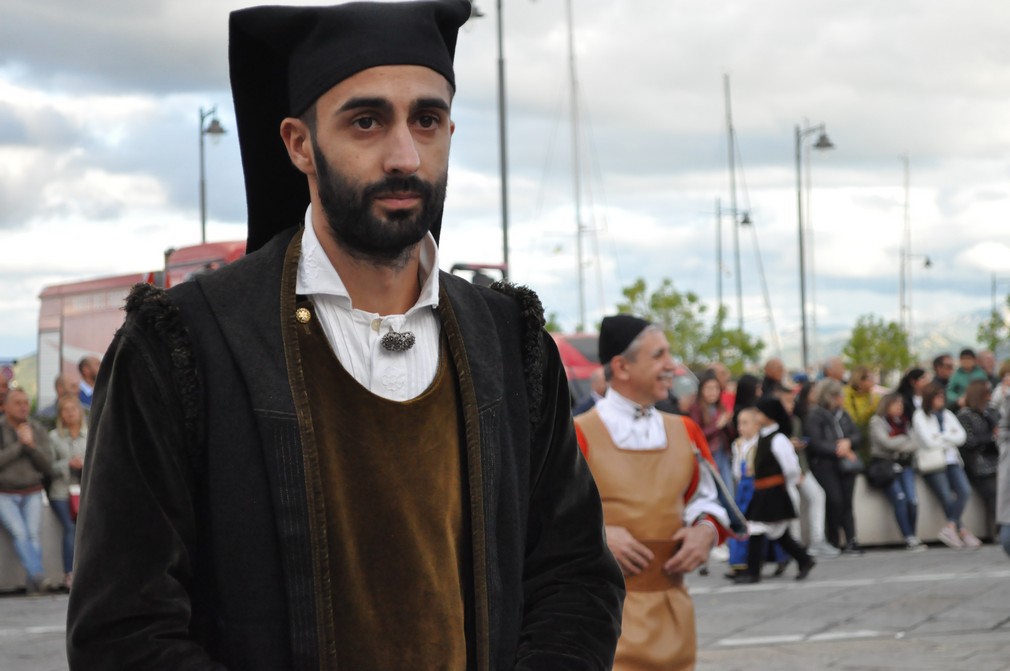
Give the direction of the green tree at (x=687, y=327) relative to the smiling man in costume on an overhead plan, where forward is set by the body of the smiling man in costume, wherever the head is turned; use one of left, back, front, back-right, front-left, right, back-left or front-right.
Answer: back-left

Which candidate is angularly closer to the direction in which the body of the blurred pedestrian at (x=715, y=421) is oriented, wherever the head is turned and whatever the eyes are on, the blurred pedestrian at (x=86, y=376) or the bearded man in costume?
the bearded man in costume

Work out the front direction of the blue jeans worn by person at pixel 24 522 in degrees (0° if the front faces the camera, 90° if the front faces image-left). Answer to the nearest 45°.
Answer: approximately 0°

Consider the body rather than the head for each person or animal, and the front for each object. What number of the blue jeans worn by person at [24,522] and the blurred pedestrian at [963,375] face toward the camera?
2

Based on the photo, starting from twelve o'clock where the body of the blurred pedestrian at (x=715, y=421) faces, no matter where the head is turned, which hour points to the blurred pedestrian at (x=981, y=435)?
the blurred pedestrian at (x=981, y=435) is roughly at 8 o'clock from the blurred pedestrian at (x=715, y=421).

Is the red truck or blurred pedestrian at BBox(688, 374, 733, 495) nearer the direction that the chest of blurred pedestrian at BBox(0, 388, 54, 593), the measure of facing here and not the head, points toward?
the blurred pedestrian

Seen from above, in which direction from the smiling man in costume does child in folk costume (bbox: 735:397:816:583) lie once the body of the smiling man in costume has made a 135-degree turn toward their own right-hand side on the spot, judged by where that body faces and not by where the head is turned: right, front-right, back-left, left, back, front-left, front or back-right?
right

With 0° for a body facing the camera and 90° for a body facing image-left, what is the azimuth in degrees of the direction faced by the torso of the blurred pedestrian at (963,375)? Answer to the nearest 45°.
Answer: approximately 0°
